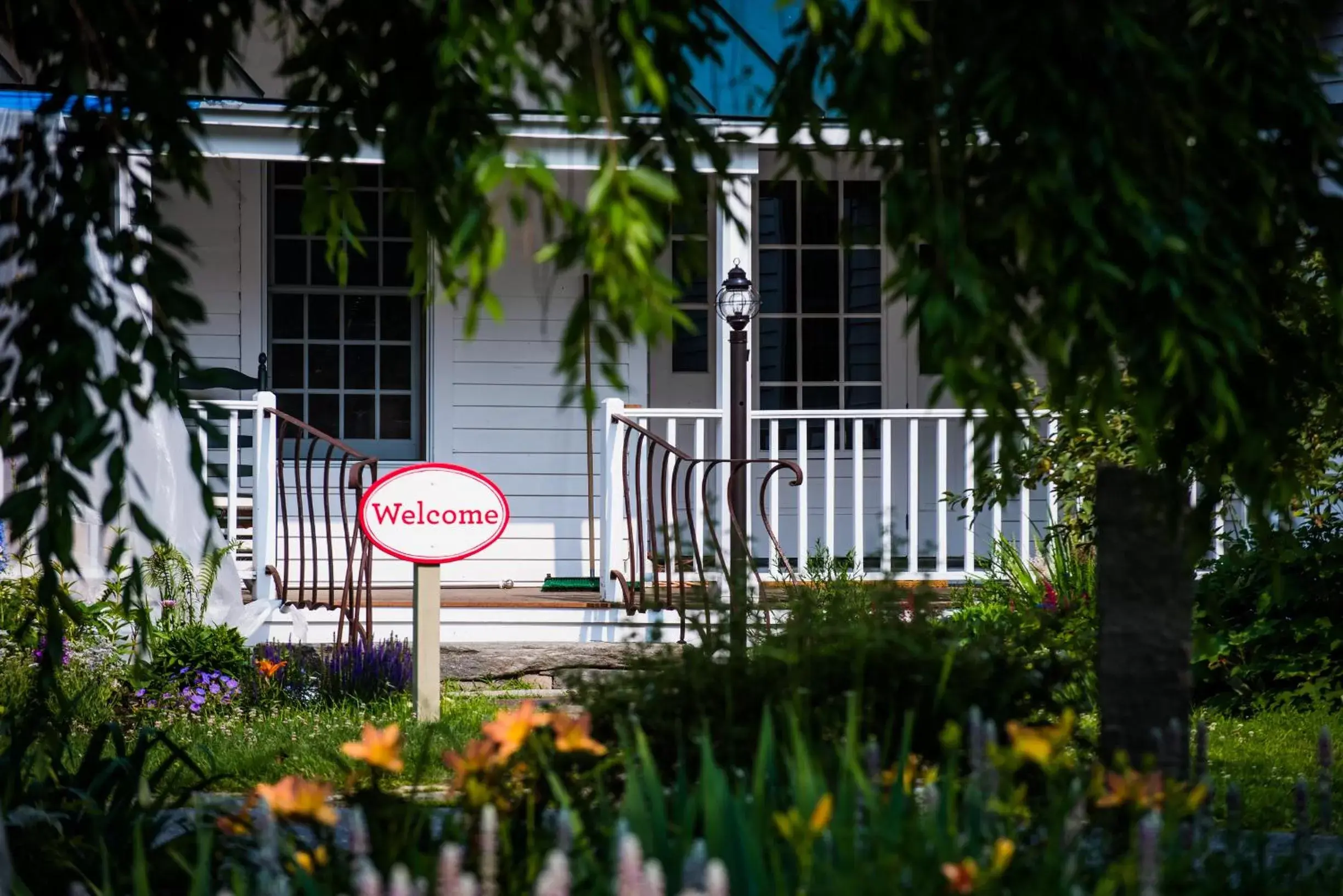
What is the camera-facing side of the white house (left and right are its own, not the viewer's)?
front

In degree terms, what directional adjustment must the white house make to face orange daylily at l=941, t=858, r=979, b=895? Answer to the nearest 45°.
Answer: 0° — it already faces it

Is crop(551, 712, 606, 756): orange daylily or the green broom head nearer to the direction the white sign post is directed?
the orange daylily

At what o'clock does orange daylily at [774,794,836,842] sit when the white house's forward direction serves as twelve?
The orange daylily is roughly at 12 o'clock from the white house.

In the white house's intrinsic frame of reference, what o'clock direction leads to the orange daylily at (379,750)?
The orange daylily is roughly at 12 o'clock from the white house.

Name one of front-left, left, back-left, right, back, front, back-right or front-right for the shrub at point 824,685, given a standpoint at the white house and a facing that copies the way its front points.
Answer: front

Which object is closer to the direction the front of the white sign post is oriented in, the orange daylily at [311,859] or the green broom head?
the orange daylily

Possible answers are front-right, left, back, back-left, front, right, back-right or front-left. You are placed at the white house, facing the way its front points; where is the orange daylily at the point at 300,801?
front

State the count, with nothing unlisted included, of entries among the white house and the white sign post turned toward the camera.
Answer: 2

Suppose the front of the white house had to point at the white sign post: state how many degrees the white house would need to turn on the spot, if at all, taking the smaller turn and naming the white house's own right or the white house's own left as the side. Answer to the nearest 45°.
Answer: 0° — it already faces it

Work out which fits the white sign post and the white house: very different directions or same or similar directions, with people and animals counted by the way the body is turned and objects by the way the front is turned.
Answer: same or similar directions

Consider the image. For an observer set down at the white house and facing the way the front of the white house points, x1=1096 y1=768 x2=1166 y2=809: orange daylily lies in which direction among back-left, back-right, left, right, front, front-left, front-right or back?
front

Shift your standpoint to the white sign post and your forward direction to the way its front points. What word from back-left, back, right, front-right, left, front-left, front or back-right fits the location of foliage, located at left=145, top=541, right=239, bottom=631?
back-right

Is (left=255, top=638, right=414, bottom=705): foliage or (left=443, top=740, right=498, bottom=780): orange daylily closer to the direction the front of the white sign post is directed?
the orange daylily

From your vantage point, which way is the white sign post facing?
toward the camera

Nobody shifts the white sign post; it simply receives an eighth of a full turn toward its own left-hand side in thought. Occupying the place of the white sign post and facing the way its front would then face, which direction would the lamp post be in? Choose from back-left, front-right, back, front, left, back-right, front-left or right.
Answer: left

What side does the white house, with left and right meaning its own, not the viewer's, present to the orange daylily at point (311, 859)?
front
